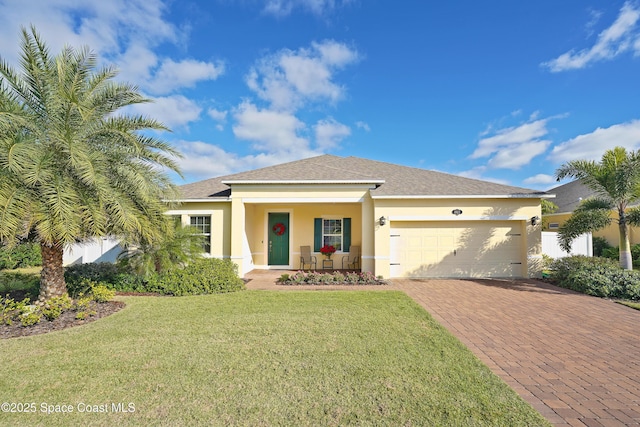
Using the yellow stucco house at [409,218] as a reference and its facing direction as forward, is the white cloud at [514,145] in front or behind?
behind

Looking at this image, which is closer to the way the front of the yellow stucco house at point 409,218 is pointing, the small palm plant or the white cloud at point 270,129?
the small palm plant

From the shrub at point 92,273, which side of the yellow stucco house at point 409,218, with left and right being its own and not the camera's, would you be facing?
right

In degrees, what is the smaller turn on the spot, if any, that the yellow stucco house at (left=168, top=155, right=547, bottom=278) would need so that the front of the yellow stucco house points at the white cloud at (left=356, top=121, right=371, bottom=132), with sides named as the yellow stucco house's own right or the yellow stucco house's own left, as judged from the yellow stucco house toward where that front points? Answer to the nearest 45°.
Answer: approximately 180°

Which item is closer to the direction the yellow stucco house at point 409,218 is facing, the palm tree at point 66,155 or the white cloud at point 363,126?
the palm tree

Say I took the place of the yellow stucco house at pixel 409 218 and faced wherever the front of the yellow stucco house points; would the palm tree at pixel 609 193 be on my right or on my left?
on my left

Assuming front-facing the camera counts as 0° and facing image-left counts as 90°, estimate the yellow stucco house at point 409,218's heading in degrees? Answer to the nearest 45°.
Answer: approximately 0°

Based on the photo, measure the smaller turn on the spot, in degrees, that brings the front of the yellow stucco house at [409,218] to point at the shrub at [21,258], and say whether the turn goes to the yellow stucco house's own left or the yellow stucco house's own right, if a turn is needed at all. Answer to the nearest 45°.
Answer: approximately 90° to the yellow stucco house's own right

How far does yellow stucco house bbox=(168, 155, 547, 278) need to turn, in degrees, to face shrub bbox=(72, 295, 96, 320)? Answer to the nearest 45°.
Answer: approximately 45° to its right
